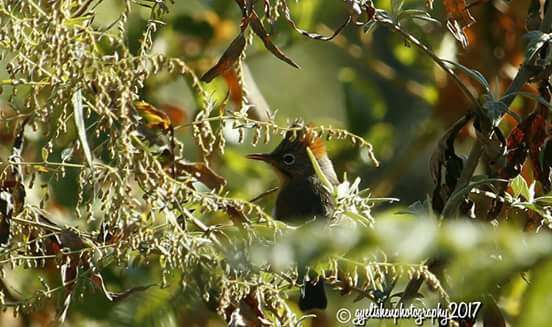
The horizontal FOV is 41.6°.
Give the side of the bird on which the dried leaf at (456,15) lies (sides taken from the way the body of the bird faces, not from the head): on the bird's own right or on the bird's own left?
on the bird's own left

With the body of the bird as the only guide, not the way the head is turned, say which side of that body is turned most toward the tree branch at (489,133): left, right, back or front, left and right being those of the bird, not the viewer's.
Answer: back

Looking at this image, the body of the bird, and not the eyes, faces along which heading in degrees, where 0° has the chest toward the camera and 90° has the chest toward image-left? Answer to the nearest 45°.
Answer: approximately 90°
